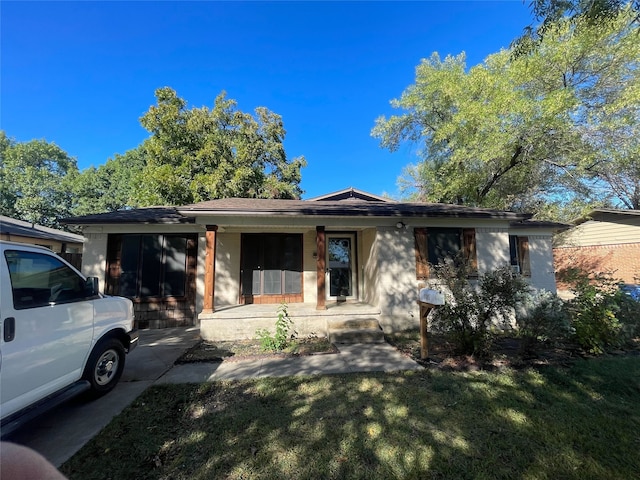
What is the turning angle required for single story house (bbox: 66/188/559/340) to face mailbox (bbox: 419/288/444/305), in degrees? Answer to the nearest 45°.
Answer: approximately 45° to its left

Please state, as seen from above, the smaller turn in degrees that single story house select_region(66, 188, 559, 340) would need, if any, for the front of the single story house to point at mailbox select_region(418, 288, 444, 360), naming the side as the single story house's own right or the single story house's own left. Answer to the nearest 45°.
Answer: approximately 45° to the single story house's own left

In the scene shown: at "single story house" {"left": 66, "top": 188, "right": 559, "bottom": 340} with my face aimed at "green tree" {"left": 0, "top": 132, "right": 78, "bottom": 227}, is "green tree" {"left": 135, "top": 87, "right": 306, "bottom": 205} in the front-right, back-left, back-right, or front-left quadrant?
front-right

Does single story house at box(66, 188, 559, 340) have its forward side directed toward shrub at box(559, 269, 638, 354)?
no

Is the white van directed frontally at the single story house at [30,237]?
no

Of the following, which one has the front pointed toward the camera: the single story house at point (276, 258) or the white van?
the single story house

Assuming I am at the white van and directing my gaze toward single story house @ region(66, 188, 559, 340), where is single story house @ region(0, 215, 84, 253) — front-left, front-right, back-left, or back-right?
front-left

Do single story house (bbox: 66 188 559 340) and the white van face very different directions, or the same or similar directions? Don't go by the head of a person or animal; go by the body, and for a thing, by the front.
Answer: very different directions

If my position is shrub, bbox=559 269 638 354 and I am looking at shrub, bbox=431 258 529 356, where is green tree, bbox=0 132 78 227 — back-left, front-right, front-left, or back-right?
front-right

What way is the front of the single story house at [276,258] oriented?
toward the camera

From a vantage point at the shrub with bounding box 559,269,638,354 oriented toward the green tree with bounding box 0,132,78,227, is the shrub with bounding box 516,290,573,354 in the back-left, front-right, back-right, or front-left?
front-left

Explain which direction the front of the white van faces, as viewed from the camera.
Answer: facing away from the viewer and to the right of the viewer

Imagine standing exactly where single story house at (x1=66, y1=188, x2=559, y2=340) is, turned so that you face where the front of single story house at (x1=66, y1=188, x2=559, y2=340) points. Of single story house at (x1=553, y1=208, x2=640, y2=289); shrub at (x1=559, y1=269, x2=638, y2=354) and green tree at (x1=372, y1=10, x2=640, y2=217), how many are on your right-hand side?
0

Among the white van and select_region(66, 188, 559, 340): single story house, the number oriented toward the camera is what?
1

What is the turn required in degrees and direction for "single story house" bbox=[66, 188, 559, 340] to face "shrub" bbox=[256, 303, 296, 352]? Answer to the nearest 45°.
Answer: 0° — it already faces it

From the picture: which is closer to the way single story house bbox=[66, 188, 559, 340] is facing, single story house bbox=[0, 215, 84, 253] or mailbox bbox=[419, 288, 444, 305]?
the mailbox
